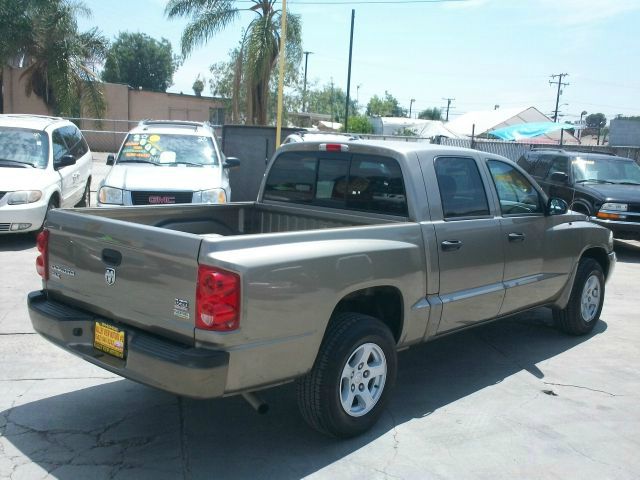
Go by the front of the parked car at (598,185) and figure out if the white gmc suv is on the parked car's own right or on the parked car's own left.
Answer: on the parked car's own right

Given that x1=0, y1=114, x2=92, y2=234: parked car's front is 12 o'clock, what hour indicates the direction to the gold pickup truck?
The gold pickup truck is roughly at 10 o'clock from the parked car.

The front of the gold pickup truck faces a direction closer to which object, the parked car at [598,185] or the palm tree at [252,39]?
the parked car

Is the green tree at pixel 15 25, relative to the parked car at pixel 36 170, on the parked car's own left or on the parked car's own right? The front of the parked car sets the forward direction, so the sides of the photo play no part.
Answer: on the parked car's own right

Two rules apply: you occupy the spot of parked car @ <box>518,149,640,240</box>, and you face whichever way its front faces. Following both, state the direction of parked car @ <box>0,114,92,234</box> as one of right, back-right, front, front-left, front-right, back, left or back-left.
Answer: right

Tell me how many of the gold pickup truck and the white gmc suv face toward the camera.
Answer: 1

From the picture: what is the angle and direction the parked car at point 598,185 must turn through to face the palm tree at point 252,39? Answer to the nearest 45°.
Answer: approximately 180°

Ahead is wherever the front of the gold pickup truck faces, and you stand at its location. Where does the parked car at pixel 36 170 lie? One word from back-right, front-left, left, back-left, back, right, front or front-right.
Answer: left

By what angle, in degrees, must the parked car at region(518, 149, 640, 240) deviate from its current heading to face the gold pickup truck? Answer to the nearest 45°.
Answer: approximately 45° to its right

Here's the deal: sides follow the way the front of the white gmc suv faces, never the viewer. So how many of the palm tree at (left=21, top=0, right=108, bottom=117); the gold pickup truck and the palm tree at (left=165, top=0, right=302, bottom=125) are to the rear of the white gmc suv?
2
